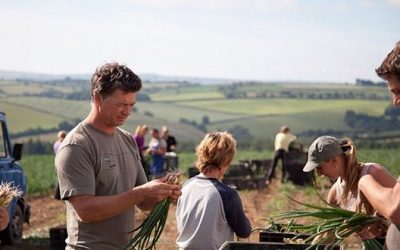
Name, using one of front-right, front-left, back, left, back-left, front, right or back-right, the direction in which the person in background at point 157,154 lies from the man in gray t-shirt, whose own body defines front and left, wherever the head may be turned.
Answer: back-left

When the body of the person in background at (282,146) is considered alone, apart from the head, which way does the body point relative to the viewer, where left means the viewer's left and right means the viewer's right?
facing away from the viewer

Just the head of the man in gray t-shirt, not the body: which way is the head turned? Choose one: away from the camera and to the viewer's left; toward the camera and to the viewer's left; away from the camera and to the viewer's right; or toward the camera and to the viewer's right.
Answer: toward the camera and to the viewer's right

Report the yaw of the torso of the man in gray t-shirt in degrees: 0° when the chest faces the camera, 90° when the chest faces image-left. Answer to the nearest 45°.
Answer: approximately 315°

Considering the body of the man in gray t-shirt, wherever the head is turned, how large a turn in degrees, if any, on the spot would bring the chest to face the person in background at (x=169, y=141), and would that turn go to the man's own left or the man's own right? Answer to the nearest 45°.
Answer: approximately 135° to the man's own left

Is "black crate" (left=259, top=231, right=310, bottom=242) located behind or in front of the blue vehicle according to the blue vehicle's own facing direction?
in front

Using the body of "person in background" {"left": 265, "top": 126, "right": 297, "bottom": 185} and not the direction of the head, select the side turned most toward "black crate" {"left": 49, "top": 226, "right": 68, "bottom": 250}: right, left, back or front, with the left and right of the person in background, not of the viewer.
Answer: back

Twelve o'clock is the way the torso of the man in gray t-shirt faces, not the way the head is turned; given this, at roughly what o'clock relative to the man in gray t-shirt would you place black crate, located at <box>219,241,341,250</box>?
The black crate is roughly at 11 o'clock from the man in gray t-shirt.

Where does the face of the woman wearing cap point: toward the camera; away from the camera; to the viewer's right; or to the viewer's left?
to the viewer's left

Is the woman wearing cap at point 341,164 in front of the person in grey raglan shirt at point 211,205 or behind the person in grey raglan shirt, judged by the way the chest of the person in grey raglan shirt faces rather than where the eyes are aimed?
in front
